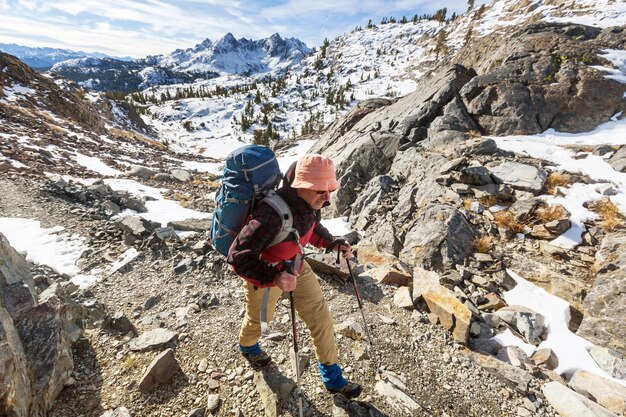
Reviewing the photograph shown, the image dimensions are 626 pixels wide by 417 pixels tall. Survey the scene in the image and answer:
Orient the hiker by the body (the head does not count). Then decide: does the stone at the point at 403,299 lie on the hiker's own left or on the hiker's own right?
on the hiker's own left

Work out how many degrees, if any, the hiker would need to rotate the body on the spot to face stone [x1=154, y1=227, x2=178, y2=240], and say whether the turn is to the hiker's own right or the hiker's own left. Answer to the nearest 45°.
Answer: approximately 180°

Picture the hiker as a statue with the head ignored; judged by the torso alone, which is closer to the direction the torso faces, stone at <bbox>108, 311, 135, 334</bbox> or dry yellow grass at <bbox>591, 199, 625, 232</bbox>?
the dry yellow grass

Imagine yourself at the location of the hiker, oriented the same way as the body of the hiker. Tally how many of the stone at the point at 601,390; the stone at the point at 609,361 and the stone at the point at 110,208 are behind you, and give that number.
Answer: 1

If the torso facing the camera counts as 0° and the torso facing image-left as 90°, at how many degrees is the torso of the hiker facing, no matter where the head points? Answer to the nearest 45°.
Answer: approximately 315°

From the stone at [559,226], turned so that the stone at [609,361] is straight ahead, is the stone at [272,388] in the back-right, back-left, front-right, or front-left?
front-right

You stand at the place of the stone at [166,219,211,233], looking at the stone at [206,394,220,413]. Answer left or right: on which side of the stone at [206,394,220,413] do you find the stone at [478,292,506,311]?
left

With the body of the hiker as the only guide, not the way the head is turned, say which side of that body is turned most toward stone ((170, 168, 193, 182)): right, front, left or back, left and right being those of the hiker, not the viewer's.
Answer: back

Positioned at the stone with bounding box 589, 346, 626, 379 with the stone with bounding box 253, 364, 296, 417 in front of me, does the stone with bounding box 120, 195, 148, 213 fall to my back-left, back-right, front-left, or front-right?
front-right

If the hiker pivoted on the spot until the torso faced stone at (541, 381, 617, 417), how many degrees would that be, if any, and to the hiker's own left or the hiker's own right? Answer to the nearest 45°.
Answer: approximately 45° to the hiker's own left

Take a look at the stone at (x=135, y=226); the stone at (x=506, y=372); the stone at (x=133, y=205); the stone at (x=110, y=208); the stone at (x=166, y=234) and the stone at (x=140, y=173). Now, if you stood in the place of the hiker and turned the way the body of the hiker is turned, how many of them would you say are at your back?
5

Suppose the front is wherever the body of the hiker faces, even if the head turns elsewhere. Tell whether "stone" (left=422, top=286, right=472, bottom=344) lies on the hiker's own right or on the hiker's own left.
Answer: on the hiker's own left

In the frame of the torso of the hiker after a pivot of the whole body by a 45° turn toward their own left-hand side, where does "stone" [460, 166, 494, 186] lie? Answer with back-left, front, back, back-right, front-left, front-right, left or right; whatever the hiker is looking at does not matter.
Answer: front-left

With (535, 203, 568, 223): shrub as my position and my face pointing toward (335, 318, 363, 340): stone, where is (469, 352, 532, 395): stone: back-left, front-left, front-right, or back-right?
front-left

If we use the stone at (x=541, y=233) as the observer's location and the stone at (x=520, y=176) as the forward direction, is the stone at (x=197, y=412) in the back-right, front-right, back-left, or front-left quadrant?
back-left

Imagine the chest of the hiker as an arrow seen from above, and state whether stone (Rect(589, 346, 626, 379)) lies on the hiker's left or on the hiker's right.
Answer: on the hiker's left

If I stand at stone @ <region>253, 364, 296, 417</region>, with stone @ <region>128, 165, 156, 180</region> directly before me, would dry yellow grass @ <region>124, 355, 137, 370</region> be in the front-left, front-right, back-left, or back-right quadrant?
front-left

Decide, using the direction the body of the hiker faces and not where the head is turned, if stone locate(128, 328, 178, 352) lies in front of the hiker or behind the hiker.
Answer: behind
